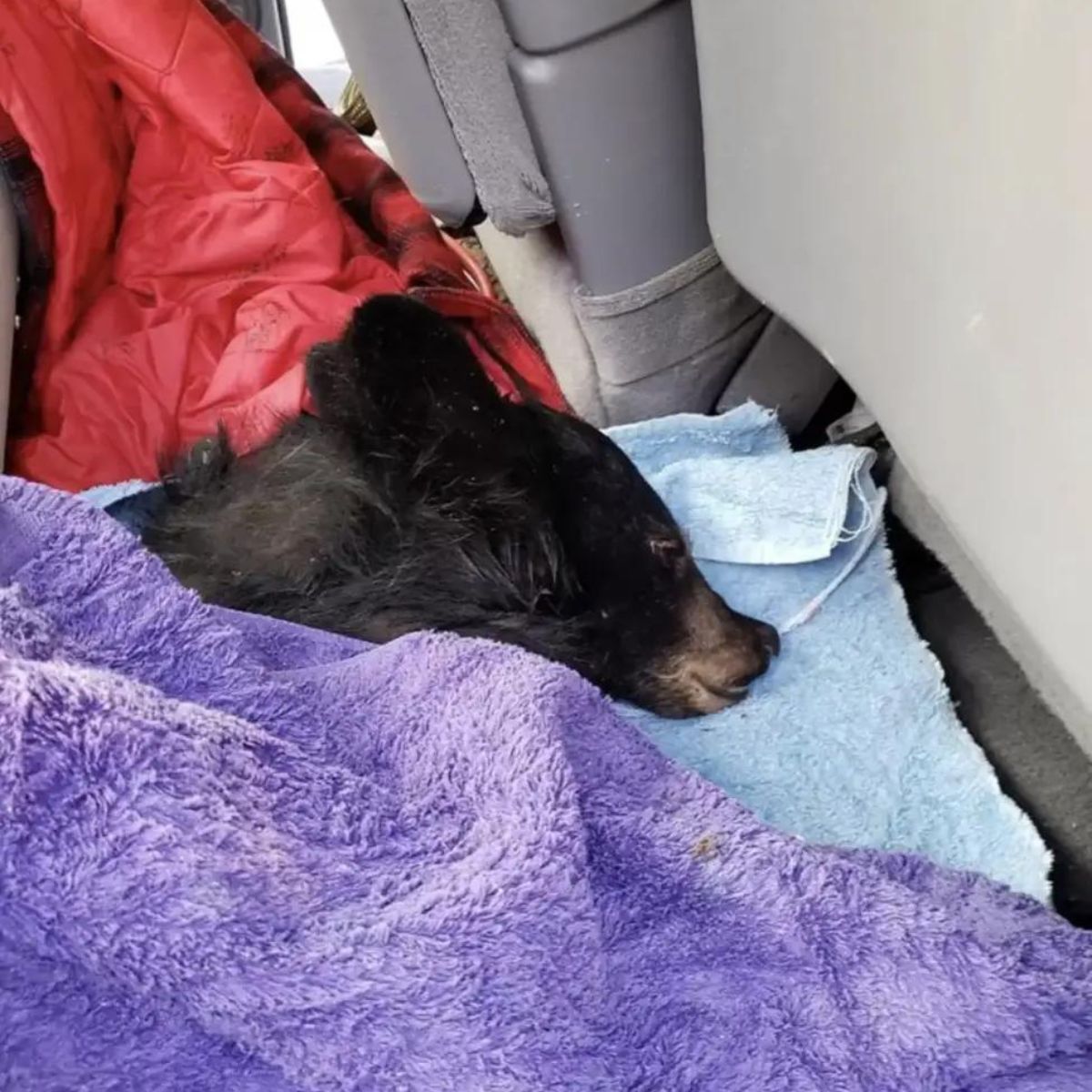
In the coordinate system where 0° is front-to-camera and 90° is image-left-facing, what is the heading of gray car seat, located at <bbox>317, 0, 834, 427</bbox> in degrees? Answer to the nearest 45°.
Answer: approximately 135°
